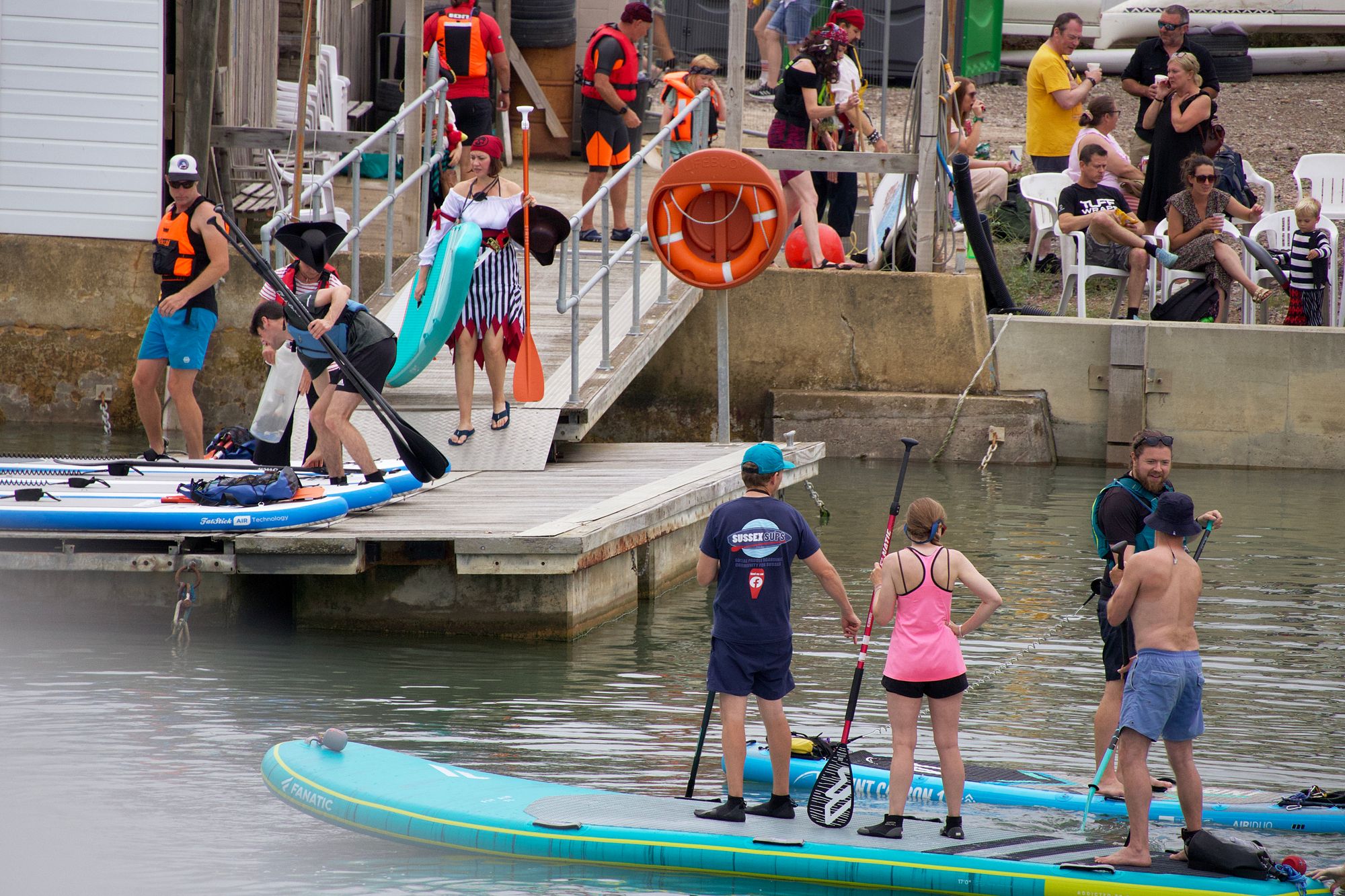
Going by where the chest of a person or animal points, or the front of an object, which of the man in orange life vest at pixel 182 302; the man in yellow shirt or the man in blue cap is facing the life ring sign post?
the man in blue cap

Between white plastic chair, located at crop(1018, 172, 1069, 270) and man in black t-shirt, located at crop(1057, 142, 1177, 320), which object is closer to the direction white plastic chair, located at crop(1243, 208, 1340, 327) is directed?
the man in black t-shirt

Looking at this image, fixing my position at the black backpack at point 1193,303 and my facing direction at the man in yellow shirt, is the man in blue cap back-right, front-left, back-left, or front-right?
back-left

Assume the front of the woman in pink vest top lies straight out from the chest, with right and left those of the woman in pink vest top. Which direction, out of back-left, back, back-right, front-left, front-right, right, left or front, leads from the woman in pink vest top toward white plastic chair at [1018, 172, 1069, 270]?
front

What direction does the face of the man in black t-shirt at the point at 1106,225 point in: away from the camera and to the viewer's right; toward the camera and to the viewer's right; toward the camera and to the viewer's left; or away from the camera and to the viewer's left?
toward the camera and to the viewer's right

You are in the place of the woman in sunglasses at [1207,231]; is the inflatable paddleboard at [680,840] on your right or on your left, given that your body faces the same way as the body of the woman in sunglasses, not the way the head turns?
on your right

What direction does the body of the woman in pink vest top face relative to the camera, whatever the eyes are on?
away from the camera

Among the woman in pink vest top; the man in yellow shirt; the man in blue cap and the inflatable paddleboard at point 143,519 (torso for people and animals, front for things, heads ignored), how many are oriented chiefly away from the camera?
2

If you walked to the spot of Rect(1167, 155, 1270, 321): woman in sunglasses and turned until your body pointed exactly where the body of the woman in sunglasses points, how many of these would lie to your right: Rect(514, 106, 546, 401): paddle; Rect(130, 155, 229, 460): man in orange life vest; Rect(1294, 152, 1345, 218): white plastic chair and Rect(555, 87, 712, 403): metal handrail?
3

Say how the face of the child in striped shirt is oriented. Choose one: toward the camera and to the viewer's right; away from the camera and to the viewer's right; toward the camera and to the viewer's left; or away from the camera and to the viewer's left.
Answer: toward the camera and to the viewer's left

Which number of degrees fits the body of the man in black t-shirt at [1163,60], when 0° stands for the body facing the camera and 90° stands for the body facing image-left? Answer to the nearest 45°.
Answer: approximately 0°

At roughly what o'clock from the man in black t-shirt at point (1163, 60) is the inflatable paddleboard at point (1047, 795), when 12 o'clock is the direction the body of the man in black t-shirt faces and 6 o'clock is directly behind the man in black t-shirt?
The inflatable paddleboard is roughly at 12 o'clock from the man in black t-shirt.

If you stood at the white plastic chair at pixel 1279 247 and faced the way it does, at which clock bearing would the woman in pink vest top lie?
The woman in pink vest top is roughly at 12 o'clock from the white plastic chair.

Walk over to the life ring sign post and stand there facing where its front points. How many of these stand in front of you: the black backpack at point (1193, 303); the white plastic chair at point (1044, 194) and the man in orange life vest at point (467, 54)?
0

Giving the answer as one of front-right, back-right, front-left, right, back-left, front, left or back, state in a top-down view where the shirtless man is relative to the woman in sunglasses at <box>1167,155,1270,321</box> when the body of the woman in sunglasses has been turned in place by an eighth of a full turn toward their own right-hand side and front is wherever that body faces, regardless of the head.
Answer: front

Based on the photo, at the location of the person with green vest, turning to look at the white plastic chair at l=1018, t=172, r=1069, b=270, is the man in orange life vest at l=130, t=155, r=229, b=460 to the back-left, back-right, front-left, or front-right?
front-left
